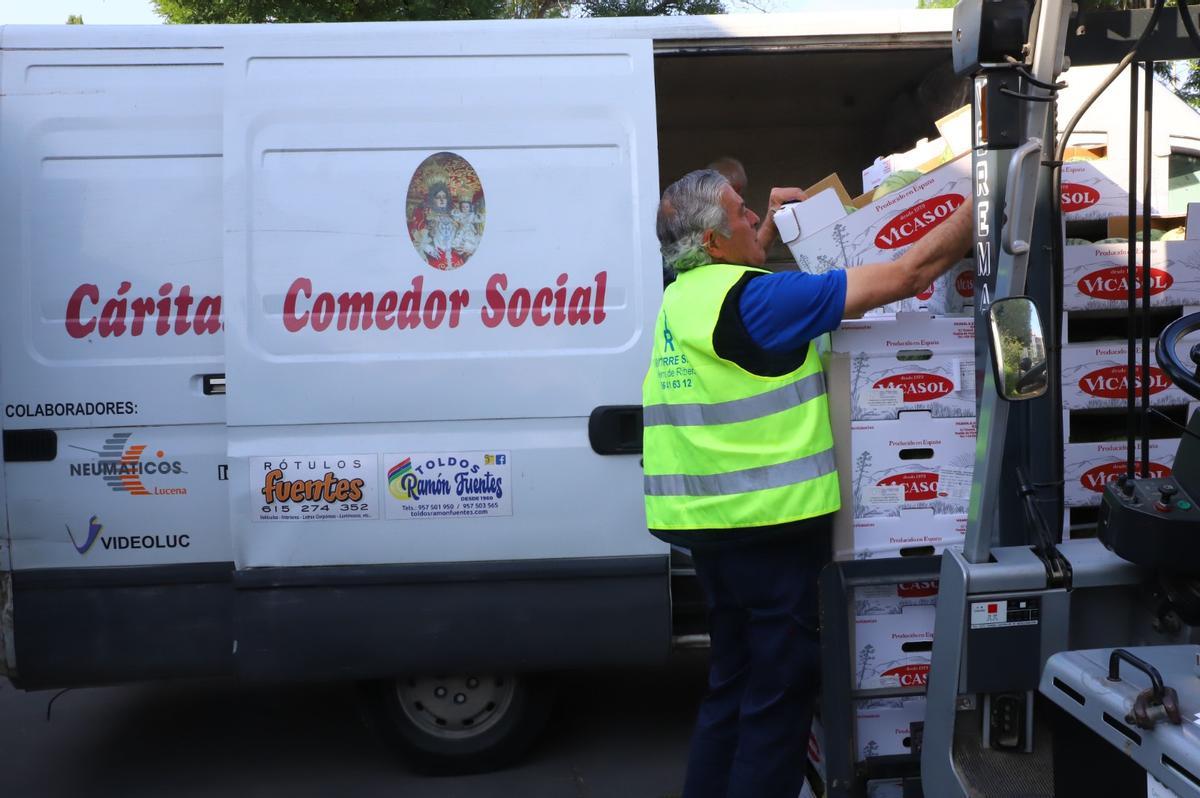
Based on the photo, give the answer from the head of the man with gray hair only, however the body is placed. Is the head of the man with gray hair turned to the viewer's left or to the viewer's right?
to the viewer's right

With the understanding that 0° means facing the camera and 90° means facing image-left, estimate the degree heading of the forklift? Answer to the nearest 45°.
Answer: approximately 135°
